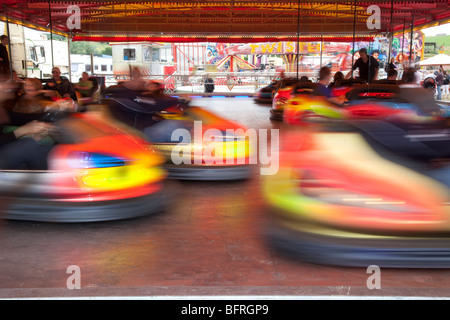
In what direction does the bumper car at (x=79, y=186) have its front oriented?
to the viewer's right

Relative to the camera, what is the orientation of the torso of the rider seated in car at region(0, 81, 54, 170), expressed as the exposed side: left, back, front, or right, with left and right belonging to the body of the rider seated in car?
right

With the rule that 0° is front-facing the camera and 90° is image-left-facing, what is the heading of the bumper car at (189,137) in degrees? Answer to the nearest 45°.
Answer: approximately 270°
